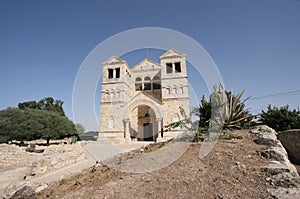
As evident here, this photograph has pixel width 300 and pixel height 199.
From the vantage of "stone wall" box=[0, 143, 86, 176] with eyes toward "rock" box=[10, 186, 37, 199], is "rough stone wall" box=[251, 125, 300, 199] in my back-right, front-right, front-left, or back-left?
front-left

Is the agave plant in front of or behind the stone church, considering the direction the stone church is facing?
in front

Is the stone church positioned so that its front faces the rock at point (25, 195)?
yes

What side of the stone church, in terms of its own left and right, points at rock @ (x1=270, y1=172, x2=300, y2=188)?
front

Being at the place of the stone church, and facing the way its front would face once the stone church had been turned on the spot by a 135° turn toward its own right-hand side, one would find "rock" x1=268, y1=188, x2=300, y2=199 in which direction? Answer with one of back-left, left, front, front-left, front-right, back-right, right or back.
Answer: back-left

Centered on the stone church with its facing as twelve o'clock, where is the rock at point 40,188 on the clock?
The rock is roughly at 12 o'clock from the stone church.

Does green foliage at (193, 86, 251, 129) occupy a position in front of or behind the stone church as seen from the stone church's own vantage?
in front

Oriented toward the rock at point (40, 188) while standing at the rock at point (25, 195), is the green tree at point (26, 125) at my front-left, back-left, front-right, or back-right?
front-left

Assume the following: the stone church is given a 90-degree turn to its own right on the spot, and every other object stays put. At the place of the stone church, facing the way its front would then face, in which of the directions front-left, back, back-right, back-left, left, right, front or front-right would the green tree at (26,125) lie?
front

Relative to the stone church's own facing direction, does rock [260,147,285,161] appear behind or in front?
in front

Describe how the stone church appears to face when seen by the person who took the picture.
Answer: facing the viewer
